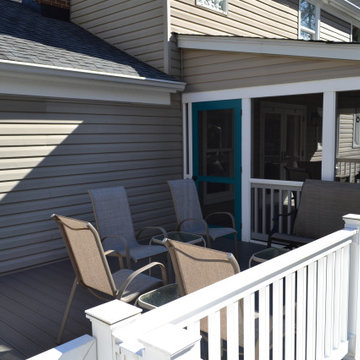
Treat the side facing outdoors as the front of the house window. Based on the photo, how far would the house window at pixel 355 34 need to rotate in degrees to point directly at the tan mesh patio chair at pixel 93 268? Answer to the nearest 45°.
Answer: approximately 45° to its right

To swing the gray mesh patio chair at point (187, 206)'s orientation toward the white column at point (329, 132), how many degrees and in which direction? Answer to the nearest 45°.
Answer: approximately 45° to its left

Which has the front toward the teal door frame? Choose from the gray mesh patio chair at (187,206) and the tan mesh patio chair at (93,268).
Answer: the tan mesh patio chair

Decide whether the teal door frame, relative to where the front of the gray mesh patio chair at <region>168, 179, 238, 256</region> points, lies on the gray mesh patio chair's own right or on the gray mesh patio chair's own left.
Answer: on the gray mesh patio chair's own left

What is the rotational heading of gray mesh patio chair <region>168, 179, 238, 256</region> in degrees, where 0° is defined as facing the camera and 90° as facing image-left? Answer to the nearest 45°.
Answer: approximately 315°

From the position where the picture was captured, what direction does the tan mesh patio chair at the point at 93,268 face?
facing away from the viewer and to the right of the viewer

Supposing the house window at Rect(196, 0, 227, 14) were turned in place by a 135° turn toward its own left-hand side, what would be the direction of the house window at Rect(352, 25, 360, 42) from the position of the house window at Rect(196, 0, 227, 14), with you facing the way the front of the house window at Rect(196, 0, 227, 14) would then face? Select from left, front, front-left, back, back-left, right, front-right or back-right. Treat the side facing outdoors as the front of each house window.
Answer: front-right

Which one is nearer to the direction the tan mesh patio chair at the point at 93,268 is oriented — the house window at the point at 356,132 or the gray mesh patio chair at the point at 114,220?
the house window
